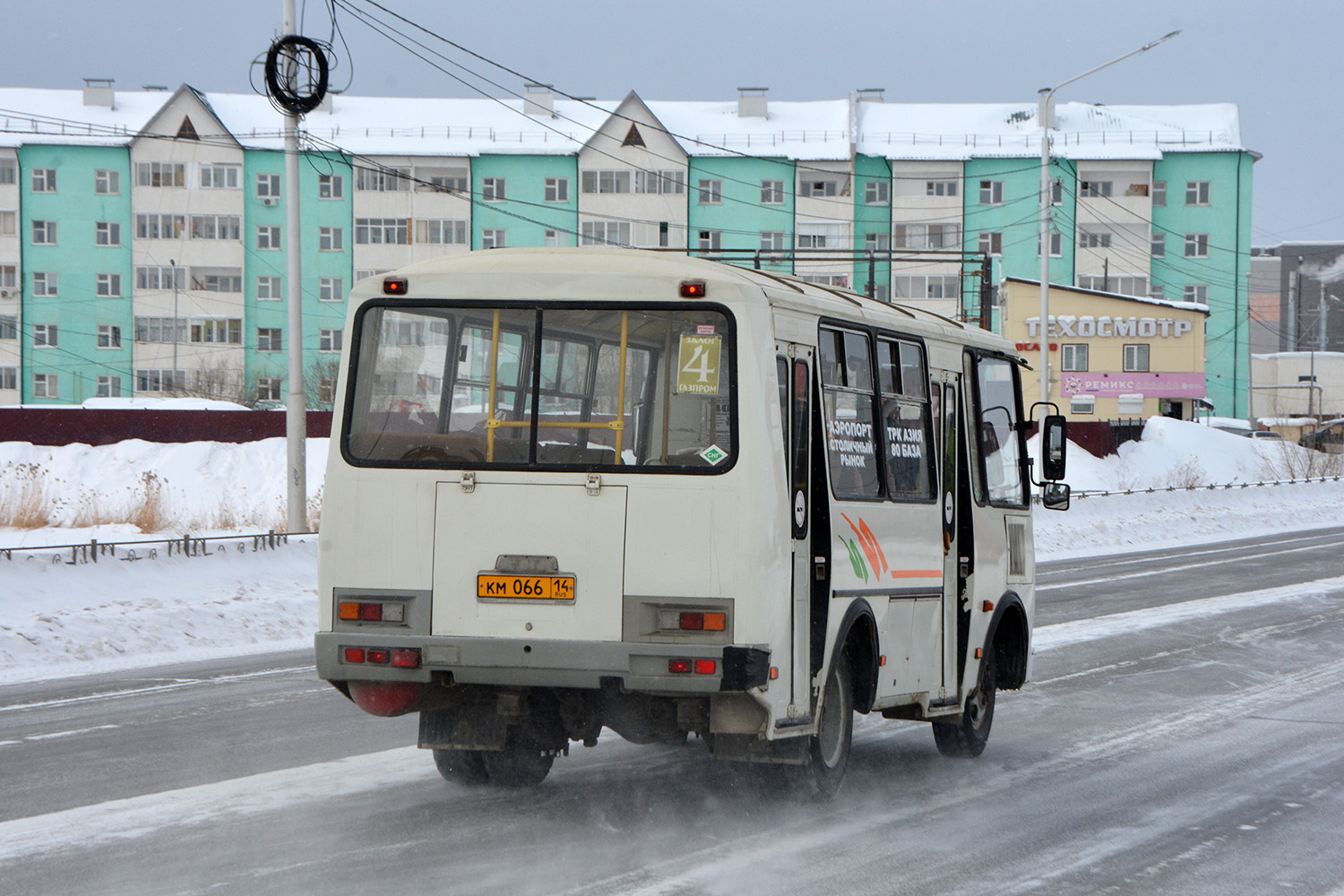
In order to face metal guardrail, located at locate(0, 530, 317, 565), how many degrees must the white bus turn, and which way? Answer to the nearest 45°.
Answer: approximately 90° to its left

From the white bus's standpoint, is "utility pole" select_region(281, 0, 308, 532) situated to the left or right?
on its left

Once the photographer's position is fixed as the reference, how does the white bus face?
facing away from the viewer and to the right of the viewer

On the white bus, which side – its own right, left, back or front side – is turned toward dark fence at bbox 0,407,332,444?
left
